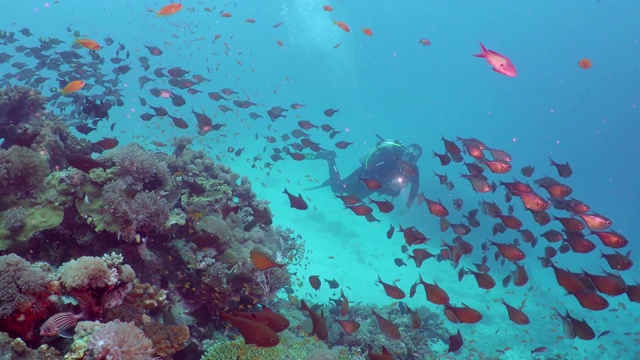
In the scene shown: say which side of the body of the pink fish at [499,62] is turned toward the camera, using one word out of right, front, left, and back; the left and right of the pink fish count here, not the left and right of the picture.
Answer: right
